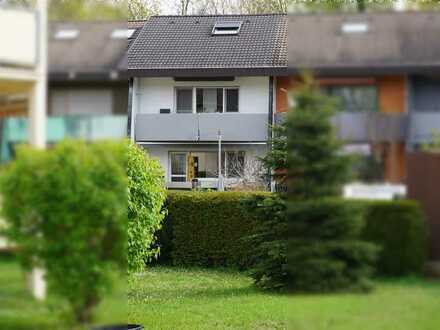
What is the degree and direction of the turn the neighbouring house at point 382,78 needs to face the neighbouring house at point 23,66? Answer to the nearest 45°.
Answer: approximately 90° to its right

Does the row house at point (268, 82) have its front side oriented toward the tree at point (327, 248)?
yes

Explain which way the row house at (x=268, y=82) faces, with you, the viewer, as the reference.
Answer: facing the viewer

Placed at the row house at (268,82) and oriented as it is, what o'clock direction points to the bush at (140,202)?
The bush is roughly at 1 o'clock from the row house.

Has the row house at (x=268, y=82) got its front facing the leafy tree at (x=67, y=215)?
yes

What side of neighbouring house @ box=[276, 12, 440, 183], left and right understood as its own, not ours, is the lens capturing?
front

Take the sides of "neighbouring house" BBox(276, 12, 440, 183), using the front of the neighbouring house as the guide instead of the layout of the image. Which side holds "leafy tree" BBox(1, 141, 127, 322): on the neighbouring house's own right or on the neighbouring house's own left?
on the neighbouring house's own right
